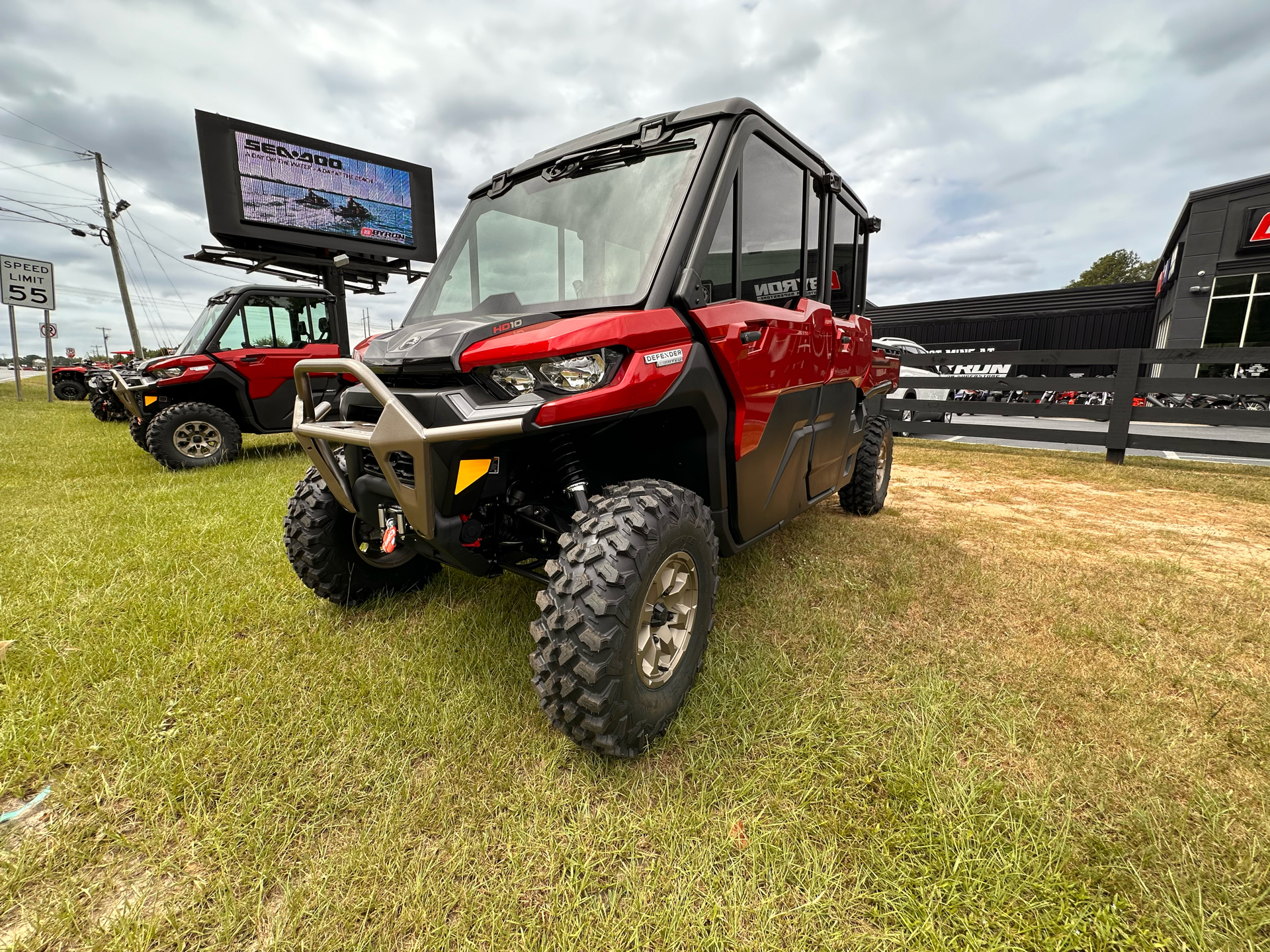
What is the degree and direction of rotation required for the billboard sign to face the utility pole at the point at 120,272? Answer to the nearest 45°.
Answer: approximately 180°

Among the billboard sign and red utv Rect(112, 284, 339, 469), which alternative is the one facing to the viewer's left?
the red utv

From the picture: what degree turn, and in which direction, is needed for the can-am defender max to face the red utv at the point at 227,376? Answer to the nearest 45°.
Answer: approximately 90° to its right

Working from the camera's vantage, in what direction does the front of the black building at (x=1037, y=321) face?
facing the viewer and to the left of the viewer

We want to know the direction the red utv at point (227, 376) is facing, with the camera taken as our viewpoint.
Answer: facing to the left of the viewer

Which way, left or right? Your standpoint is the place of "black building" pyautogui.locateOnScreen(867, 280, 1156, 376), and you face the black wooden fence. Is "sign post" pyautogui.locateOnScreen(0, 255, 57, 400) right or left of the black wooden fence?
right

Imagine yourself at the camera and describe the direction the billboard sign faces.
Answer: facing the viewer and to the right of the viewer

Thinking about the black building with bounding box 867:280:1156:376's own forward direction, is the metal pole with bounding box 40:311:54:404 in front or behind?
in front

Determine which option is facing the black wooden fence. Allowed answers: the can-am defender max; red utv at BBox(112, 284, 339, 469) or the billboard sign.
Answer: the billboard sign

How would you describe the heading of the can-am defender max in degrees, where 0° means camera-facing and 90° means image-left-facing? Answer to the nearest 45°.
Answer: approximately 45°

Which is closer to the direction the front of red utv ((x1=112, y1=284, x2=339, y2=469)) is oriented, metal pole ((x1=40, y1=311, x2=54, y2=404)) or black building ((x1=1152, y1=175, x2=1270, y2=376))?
the metal pole

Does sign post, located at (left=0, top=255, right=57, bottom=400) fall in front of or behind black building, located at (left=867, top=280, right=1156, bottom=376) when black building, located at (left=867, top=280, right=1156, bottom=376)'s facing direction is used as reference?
in front

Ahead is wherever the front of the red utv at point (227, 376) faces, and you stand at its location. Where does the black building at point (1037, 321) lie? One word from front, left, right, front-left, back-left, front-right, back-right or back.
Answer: back

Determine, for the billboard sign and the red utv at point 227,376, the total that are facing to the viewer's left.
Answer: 1

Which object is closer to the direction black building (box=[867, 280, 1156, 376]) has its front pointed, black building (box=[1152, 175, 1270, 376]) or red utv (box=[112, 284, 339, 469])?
the red utv

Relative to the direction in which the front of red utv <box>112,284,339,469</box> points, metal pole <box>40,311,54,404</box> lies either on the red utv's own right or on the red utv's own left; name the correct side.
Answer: on the red utv's own right
